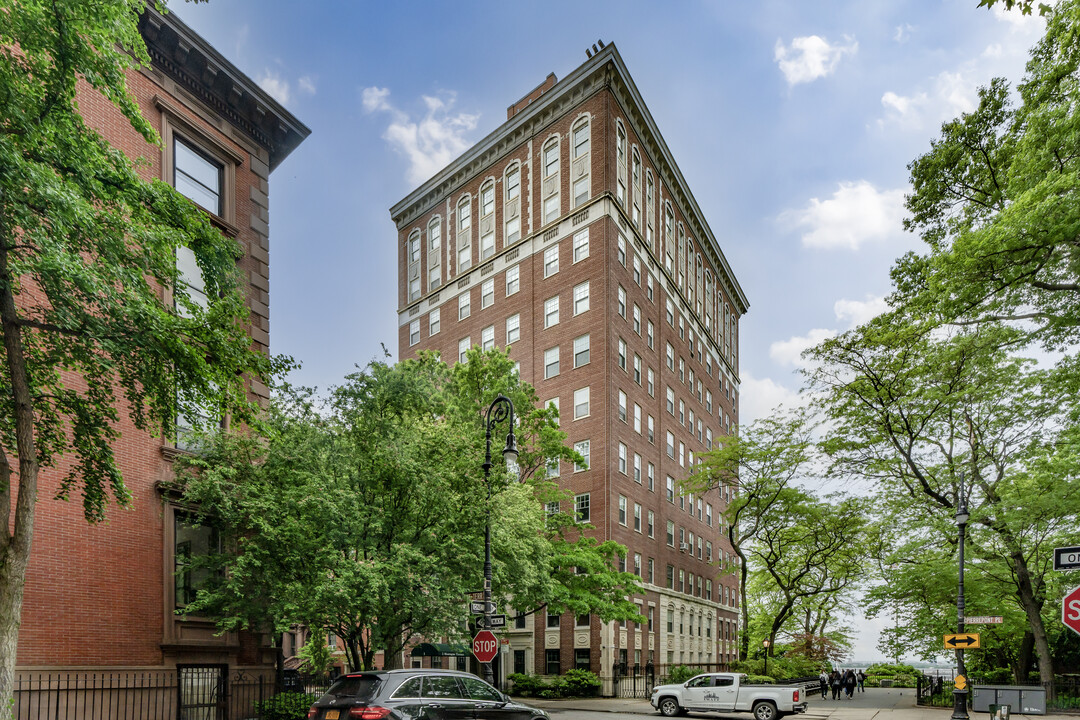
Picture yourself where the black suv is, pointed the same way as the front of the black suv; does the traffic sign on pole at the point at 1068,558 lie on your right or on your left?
on your right

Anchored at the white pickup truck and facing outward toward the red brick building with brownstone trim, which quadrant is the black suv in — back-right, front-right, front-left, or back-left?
front-left

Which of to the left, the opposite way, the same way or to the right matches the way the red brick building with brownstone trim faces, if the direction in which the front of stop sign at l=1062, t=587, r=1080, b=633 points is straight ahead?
to the left

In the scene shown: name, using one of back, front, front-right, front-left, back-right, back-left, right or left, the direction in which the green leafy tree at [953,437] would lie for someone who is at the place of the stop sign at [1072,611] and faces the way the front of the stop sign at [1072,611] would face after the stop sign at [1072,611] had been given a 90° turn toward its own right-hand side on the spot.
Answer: right

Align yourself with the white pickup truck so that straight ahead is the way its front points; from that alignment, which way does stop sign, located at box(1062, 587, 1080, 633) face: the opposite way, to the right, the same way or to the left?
to the left

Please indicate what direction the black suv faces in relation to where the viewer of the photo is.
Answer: facing away from the viewer and to the right of the viewer

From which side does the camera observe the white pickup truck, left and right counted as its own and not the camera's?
left

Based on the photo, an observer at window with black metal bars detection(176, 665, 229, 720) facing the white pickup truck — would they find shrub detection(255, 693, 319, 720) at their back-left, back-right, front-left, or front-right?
front-right

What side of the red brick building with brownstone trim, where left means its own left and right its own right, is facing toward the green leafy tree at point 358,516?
front

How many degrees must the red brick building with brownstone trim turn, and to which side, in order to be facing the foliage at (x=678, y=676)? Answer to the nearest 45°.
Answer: approximately 90° to its left

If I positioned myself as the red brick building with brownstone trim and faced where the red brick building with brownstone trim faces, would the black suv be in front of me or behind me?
in front

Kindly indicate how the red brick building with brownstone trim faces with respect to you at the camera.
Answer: facing the viewer and to the right of the viewer

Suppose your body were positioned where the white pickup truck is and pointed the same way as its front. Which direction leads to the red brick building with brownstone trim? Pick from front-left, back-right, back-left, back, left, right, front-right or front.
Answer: front-left

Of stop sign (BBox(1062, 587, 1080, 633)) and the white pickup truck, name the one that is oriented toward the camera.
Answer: the stop sign

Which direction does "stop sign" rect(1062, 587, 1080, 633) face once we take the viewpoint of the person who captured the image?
facing the viewer
